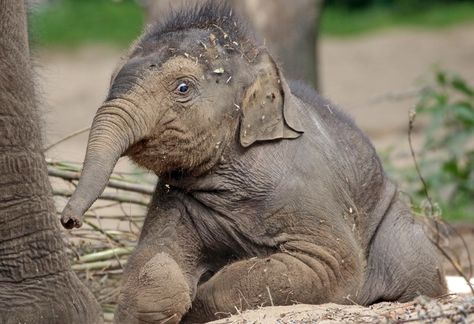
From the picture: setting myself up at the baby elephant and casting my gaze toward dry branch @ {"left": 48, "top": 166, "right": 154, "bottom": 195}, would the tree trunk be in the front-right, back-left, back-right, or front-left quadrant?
front-right

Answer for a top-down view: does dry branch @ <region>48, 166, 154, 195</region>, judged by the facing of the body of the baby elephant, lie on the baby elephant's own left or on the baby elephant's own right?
on the baby elephant's own right

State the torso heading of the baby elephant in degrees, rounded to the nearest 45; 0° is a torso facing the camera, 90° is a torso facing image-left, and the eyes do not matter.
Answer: approximately 45°

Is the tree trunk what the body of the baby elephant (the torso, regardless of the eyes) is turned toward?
no
